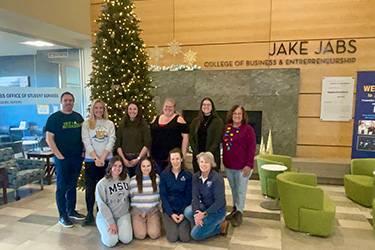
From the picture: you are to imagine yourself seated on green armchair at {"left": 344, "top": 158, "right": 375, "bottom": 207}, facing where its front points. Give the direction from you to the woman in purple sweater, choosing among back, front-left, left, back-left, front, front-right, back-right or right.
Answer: front

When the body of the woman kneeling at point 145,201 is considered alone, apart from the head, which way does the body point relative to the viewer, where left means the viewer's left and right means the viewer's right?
facing the viewer

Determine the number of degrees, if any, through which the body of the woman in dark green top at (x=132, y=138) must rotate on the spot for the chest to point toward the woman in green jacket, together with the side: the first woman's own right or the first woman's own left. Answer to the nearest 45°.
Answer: approximately 90° to the first woman's own left

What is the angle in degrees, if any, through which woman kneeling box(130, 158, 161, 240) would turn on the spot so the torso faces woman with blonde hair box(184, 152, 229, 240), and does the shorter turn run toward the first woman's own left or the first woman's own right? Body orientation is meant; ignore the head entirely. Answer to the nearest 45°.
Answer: approximately 90° to the first woman's own left

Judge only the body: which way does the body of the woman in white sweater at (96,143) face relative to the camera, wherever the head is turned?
toward the camera

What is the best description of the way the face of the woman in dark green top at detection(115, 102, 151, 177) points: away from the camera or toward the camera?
toward the camera

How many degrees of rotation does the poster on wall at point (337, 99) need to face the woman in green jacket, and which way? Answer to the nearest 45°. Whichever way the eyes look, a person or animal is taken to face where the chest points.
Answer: approximately 45° to its right

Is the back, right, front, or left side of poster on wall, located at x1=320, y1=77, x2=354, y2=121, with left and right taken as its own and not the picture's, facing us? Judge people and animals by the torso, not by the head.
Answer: front

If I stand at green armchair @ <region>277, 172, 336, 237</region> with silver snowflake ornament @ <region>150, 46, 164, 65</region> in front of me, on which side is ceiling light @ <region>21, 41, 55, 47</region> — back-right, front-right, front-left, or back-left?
front-left

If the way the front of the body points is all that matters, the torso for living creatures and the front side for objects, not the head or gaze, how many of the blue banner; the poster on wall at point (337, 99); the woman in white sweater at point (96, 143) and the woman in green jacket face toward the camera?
4

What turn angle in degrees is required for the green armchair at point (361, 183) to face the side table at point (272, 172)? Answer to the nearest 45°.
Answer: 0° — it already faces it
